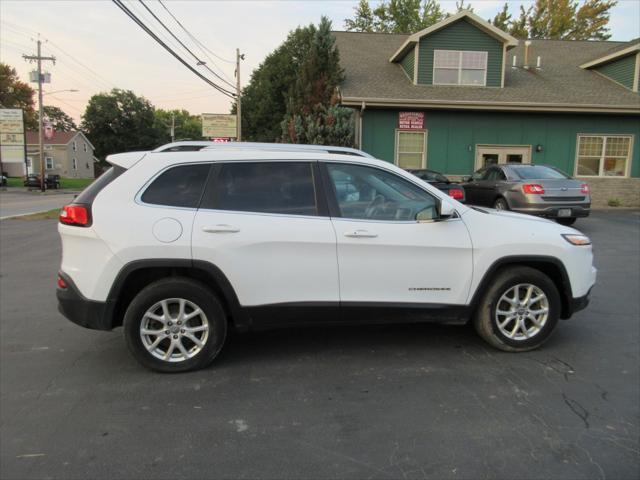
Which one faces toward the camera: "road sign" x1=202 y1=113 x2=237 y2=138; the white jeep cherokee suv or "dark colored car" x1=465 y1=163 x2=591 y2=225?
the road sign

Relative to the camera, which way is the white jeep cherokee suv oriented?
to the viewer's right

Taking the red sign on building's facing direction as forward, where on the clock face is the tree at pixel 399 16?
The tree is roughly at 6 o'clock from the red sign on building.

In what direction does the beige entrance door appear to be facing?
toward the camera

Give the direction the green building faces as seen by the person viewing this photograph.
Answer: facing the viewer

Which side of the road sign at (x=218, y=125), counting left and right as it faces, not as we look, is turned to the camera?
front

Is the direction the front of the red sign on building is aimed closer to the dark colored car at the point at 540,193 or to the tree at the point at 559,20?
the dark colored car

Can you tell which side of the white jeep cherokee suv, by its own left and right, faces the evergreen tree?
left

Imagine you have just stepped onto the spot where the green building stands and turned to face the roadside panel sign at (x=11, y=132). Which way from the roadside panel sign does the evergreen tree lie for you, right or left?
left

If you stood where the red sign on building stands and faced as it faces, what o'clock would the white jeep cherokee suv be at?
The white jeep cherokee suv is roughly at 12 o'clock from the red sign on building.

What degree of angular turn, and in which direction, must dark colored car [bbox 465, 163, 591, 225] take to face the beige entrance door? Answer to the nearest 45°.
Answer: approximately 45° to its right

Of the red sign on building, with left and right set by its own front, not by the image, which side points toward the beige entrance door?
left

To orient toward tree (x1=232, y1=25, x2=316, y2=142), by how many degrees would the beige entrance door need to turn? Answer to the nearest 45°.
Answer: approximately 135° to its right

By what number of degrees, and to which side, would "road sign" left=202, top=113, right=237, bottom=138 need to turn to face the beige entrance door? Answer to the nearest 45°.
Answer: approximately 45° to its left
